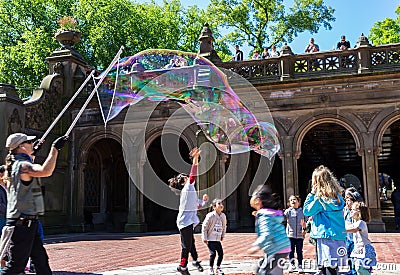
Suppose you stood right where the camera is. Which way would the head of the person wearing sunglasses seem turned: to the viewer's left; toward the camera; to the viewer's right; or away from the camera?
to the viewer's right

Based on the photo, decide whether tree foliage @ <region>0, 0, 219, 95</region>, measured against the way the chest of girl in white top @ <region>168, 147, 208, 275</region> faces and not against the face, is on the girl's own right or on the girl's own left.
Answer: on the girl's own left

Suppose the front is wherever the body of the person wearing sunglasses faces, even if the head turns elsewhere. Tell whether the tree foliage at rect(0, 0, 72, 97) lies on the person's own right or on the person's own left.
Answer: on the person's own left

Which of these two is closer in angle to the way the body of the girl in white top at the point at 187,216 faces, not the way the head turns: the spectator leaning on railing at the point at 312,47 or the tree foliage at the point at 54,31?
the spectator leaning on railing

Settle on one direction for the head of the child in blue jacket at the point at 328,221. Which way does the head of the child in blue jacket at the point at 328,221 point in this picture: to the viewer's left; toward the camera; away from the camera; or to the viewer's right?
away from the camera

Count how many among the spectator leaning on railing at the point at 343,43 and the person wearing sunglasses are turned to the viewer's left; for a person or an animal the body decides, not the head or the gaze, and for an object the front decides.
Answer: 0

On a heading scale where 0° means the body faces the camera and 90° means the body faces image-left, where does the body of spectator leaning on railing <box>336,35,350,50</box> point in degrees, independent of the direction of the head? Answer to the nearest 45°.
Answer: approximately 0°

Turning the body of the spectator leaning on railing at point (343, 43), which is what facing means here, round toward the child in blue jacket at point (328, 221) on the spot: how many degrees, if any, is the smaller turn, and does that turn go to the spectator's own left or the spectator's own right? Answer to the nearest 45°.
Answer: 0° — they already face them

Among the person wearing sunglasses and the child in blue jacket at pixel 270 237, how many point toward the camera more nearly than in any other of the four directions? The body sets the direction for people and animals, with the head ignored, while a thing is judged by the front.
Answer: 0

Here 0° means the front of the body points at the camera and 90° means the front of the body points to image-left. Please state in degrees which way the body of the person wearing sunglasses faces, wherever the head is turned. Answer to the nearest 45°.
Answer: approximately 270°

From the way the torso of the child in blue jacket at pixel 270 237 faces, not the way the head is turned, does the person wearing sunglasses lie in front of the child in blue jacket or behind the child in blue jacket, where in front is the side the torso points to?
in front

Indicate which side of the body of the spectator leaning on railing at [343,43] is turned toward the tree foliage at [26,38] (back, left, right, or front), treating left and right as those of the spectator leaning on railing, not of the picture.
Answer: right

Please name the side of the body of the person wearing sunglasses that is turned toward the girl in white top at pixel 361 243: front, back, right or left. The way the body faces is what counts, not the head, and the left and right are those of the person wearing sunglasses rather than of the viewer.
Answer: front

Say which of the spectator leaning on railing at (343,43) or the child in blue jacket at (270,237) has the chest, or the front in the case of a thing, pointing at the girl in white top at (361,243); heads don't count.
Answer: the spectator leaning on railing
